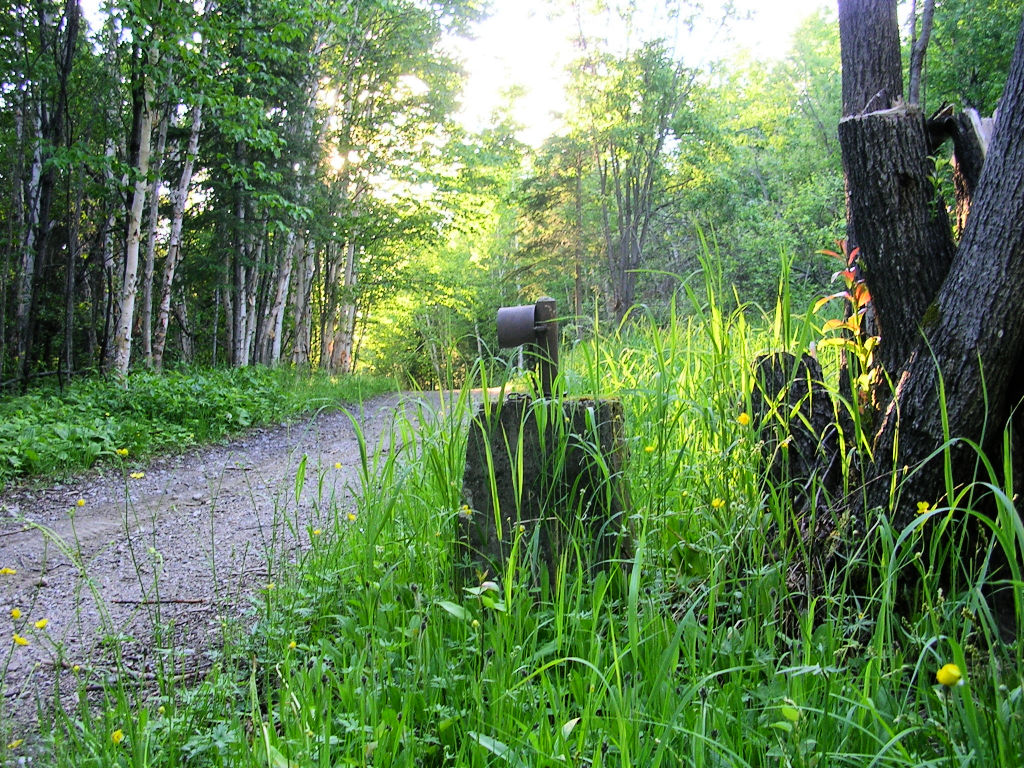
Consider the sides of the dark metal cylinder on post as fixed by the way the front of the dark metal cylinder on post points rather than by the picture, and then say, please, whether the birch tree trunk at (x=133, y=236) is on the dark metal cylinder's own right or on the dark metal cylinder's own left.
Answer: on the dark metal cylinder's own right

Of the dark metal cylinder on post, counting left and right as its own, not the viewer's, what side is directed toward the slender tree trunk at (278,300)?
right

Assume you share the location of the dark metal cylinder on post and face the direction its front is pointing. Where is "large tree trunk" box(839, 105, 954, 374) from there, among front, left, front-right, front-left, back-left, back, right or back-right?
back

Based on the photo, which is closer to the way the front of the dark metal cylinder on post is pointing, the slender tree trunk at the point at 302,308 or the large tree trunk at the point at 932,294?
the slender tree trunk

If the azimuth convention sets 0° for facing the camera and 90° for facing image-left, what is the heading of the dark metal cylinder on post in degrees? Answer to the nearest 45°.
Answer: approximately 90°
